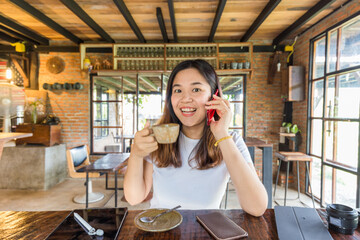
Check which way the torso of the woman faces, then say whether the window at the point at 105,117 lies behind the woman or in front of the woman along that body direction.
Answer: behind

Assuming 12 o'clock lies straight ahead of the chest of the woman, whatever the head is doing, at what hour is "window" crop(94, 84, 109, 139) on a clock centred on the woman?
The window is roughly at 5 o'clock from the woman.

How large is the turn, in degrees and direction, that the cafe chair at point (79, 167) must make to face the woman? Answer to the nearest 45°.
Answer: approximately 45° to its right

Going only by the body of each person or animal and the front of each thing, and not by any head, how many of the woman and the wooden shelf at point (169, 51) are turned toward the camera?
2

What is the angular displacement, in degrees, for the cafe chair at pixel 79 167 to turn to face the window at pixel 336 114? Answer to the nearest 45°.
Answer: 0° — it already faces it

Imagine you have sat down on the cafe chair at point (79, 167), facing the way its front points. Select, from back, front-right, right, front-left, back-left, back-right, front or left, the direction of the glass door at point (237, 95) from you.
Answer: front-left

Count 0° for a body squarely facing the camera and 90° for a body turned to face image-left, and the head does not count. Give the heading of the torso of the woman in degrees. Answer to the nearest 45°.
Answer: approximately 0°

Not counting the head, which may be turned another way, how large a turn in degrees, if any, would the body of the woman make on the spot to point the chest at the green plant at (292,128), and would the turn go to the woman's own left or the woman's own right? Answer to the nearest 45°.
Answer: approximately 135° to the woman's own left

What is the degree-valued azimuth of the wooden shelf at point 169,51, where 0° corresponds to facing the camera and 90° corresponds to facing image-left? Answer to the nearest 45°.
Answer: approximately 0°

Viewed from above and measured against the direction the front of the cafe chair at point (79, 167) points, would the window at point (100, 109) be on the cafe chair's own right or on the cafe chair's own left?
on the cafe chair's own left

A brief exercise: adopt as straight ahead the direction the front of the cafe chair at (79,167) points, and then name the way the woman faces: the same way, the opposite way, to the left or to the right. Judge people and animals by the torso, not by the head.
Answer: to the right
